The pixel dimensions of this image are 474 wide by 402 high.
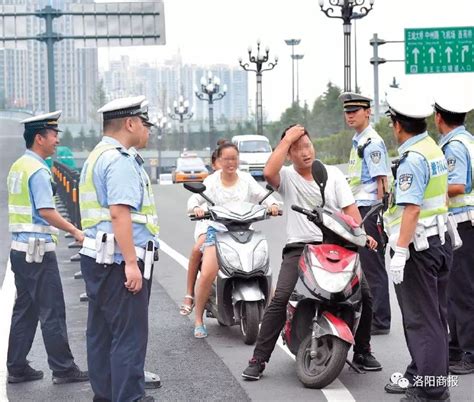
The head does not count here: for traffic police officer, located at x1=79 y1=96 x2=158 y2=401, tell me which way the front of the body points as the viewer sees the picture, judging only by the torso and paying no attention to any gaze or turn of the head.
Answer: to the viewer's right

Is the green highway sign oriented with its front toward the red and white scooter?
yes

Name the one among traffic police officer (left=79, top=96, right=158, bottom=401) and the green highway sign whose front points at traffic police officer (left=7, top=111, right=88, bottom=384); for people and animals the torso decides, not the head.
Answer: the green highway sign

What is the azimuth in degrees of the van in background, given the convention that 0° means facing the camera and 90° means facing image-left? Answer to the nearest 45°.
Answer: approximately 0°

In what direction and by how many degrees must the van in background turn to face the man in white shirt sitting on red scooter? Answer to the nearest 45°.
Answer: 0° — it already faces them

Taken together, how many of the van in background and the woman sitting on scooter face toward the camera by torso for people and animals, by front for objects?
2

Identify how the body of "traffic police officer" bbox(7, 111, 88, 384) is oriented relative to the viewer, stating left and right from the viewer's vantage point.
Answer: facing to the right of the viewer

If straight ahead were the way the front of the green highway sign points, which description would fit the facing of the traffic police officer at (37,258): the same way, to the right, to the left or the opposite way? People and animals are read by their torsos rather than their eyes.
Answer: to the left
